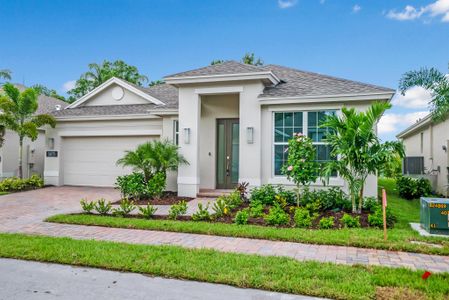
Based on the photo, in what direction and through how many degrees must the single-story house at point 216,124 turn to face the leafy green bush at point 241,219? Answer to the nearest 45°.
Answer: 0° — it already faces it

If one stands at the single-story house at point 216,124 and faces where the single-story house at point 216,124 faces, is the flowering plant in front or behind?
in front

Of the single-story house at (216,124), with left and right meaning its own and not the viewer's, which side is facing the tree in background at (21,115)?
right

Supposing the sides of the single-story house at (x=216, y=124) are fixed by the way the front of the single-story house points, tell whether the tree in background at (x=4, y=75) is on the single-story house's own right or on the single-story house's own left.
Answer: on the single-story house's own right

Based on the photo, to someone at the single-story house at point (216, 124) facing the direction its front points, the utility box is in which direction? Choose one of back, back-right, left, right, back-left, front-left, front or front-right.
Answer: front-left

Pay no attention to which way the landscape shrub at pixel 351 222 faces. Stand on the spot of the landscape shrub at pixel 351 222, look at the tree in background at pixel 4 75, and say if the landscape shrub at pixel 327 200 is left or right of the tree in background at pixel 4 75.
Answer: right

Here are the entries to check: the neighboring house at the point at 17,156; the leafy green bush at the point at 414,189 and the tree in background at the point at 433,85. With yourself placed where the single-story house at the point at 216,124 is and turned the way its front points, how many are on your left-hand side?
2

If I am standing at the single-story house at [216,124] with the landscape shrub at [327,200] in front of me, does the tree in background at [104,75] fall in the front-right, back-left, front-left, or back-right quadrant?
back-left

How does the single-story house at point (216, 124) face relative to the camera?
toward the camera

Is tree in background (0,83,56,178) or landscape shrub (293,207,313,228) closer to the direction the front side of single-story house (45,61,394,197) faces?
the landscape shrub

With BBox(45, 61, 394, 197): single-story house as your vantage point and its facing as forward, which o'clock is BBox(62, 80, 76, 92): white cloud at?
The white cloud is roughly at 5 o'clock from the single-story house.

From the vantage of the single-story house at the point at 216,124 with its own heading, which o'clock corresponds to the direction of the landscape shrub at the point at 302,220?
The landscape shrub is roughly at 11 o'clock from the single-story house.

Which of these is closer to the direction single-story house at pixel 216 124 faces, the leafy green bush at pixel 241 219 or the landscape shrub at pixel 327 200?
the leafy green bush

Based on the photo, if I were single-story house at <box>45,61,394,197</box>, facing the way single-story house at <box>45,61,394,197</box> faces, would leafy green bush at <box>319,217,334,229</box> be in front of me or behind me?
in front

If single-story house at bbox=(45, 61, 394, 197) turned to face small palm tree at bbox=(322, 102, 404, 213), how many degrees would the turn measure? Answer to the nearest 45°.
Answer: approximately 45° to its left

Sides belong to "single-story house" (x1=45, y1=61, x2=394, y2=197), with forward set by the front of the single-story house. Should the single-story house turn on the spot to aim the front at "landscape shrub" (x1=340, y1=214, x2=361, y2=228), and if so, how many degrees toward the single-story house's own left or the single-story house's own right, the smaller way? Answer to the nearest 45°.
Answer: approximately 45° to the single-story house's own left

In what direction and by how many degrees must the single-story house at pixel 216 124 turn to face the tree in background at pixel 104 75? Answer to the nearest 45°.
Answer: approximately 135° to its right
